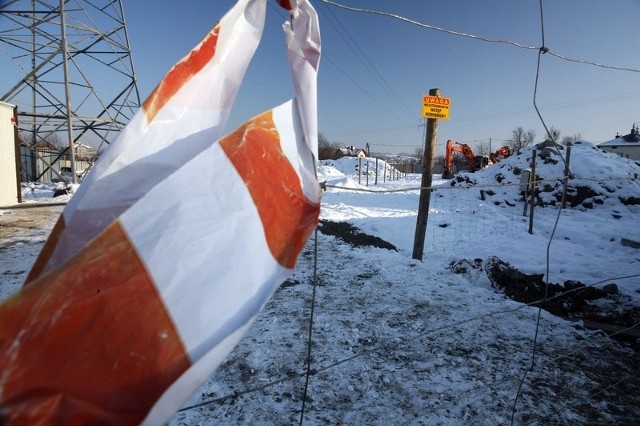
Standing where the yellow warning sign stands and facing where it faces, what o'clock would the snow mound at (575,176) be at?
The snow mound is roughly at 7 o'clock from the yellow warning sign.

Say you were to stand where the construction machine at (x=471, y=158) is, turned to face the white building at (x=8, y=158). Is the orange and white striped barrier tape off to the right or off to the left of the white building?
left

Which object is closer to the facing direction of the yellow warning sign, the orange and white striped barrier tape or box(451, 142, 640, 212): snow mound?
the orange and white striped barrier tape

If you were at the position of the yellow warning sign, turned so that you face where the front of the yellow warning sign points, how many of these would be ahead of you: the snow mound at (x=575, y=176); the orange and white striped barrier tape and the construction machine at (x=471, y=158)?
1

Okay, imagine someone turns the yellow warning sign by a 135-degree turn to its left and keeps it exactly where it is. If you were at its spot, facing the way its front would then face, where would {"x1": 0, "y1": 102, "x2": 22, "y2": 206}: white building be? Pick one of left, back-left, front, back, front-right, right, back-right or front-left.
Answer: back-left

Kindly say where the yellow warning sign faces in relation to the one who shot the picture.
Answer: facing the viewer

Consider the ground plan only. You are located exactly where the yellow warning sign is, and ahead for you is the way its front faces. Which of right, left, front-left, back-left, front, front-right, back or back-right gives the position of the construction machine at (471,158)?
back

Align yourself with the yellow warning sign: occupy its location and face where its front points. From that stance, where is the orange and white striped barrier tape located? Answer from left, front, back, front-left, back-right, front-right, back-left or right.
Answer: front
